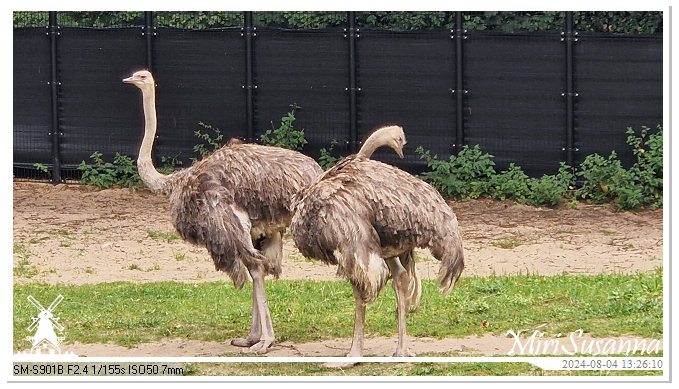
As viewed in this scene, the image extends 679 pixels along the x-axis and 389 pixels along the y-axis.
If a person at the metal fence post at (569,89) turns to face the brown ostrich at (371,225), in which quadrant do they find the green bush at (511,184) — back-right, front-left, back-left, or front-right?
front-right

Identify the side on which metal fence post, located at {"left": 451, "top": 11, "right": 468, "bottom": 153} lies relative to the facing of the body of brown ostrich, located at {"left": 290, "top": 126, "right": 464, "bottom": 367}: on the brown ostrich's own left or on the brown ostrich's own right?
on the brown ostrich's own right

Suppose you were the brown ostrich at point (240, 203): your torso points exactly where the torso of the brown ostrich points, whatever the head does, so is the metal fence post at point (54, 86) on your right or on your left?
on your right

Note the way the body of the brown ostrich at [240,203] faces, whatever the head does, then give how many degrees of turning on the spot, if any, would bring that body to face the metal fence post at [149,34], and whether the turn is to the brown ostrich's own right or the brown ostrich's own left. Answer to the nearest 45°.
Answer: approximately 90° to the brown ostrich's own right

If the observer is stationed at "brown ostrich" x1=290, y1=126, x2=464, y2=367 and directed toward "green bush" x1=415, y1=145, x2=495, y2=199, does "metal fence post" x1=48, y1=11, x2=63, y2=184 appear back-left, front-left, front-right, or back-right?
front-left

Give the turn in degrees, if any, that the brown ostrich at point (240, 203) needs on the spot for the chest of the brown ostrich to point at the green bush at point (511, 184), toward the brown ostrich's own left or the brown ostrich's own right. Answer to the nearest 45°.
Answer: approximately 135° to the brown ostrich's own right

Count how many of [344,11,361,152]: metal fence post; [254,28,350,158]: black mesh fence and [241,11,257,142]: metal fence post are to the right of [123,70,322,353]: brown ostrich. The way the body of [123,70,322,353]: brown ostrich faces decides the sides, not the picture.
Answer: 3

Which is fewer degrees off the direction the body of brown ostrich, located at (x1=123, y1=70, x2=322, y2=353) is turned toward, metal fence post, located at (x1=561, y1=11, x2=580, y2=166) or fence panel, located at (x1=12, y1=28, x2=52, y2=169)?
the fence panel

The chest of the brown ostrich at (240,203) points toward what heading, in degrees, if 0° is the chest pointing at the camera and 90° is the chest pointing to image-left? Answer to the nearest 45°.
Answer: approximately 90°

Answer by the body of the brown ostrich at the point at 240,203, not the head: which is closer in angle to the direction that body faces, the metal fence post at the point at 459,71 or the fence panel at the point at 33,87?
the fence panel
